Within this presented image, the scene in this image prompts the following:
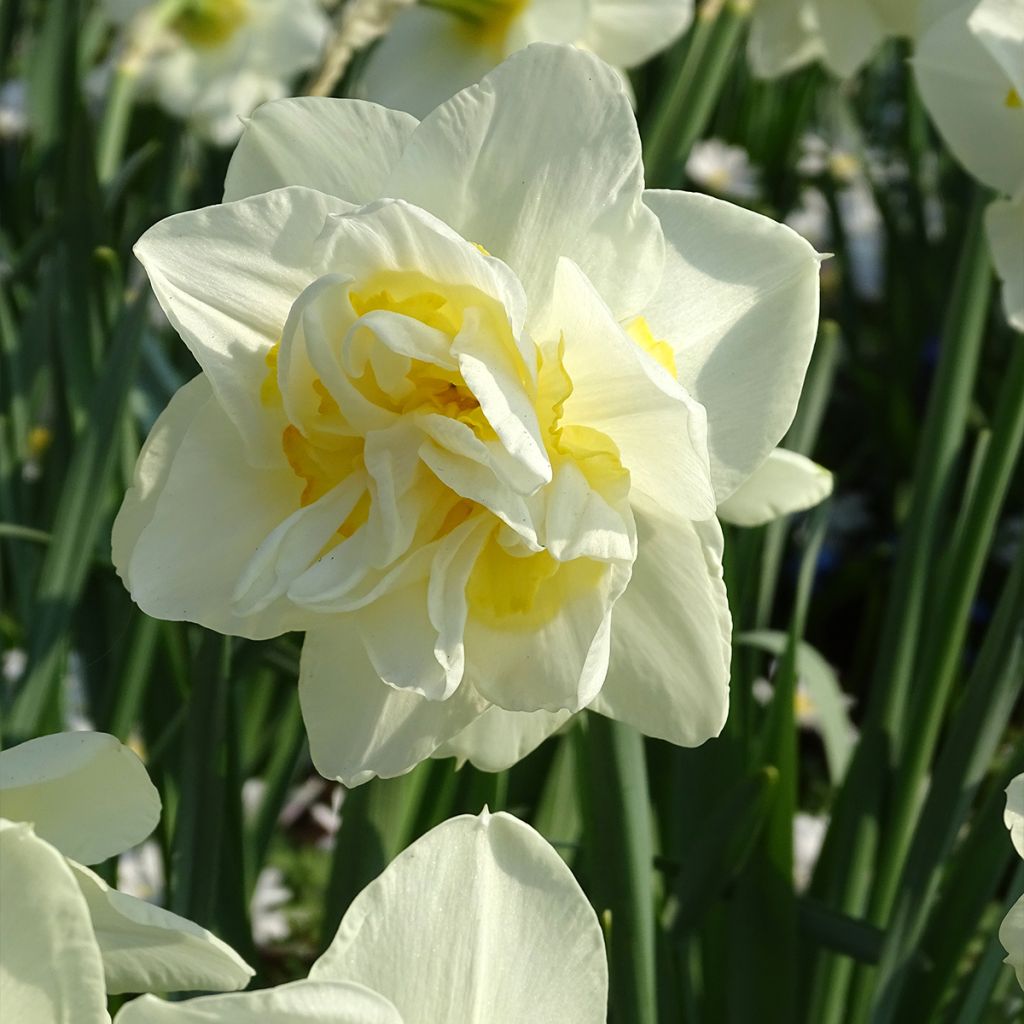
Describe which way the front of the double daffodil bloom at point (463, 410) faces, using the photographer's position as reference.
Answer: facing the viewer

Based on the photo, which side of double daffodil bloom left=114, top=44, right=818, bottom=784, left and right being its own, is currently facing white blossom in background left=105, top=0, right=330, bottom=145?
back

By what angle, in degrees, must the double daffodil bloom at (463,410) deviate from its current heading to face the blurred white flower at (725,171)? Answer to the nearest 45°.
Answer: approximately 180°

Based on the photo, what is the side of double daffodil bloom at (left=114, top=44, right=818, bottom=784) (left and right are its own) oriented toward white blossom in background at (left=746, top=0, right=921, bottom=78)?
back

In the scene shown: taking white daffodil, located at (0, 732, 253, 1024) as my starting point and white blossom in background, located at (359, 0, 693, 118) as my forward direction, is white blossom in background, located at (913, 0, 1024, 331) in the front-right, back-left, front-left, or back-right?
front-right

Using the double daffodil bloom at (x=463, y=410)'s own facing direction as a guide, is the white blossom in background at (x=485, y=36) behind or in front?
behind
